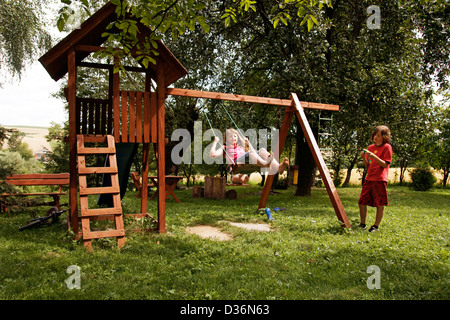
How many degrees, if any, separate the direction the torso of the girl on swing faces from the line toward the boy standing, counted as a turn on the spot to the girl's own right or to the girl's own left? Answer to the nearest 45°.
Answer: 0° — they already face them

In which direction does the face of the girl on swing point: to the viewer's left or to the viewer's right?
to the viewer's right

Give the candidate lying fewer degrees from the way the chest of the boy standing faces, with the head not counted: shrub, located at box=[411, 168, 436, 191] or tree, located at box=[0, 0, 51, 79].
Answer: the tree

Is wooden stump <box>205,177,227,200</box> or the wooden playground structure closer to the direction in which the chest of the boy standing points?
the wooden playground structure

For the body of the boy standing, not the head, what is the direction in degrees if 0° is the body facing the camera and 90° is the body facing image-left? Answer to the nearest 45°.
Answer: approximately 45°

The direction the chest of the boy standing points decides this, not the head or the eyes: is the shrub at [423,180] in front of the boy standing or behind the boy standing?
behind

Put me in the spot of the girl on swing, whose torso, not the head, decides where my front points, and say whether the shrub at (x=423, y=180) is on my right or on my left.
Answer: on my left

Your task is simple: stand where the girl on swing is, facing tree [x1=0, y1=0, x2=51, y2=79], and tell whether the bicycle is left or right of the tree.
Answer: left
